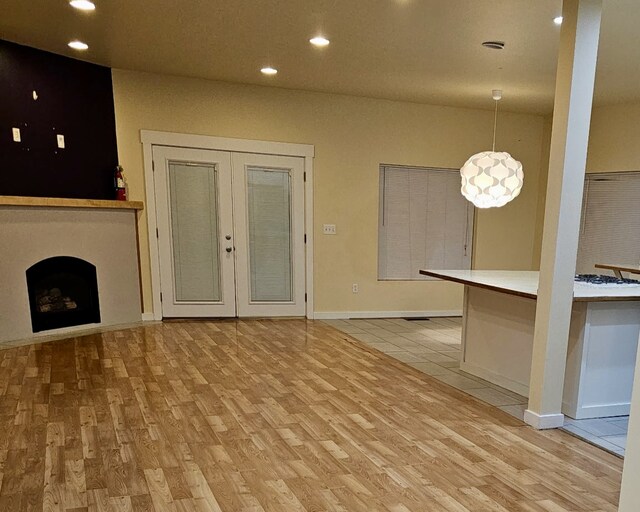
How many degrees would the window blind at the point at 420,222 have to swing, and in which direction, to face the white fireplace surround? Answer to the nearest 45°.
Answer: approximately 90° to its right

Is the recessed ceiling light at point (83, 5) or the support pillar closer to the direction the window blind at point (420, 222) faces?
the support pillar

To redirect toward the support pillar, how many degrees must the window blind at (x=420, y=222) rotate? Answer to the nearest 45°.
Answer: approximately 45° to its right

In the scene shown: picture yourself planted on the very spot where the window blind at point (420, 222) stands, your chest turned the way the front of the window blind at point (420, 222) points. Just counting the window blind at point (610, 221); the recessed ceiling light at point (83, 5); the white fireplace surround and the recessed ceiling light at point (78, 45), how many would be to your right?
3

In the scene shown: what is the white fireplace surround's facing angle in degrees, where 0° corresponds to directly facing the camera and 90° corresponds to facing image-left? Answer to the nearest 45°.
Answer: approximately 315°

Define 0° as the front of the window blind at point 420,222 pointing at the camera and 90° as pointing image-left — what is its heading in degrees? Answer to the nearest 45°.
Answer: approximately 315°

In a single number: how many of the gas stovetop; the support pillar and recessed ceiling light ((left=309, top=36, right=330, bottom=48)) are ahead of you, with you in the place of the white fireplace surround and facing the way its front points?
3

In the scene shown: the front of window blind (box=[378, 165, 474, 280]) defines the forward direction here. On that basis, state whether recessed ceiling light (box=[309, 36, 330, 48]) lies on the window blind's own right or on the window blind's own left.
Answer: on the window blind's own right

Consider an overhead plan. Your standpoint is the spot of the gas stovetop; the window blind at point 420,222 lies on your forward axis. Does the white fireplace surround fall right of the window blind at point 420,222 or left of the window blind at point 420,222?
left
